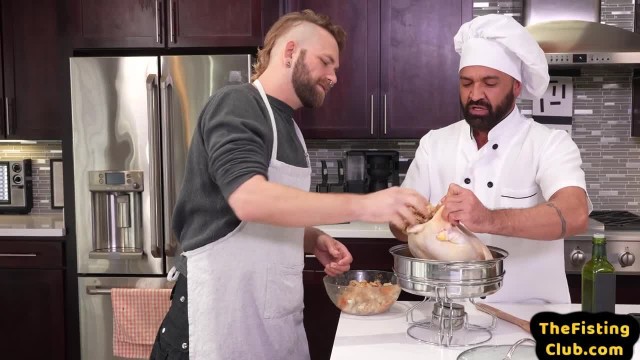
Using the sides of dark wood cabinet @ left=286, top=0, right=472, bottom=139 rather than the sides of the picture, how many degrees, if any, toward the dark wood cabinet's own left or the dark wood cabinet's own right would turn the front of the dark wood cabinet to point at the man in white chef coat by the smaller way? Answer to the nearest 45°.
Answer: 0° — it already faces them

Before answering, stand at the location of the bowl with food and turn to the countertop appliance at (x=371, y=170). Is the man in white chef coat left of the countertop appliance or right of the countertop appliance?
right

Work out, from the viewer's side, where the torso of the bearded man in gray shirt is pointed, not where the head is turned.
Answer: to the viewer's right

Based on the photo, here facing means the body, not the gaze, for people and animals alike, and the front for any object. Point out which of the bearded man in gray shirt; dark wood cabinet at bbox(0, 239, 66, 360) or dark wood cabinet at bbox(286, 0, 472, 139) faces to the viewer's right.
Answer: the bearded man in gray shirt

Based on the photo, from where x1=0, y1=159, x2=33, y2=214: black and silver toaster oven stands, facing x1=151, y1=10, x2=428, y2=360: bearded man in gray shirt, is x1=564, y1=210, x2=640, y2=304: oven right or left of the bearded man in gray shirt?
left

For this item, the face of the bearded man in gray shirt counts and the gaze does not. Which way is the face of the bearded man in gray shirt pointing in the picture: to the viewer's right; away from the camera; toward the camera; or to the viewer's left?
to the viewer's right

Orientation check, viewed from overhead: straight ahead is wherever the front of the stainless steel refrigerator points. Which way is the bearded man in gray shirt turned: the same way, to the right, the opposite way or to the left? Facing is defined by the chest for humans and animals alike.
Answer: to the left

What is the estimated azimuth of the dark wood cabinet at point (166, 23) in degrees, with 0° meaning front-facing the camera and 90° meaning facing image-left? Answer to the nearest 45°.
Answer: approximately 0°
